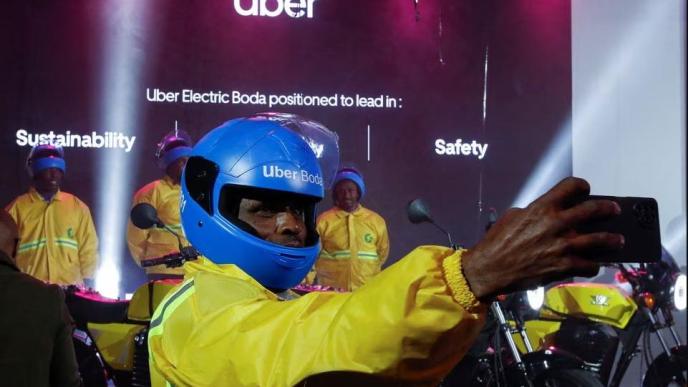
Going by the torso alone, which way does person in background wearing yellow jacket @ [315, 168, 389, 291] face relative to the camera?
toward the camera

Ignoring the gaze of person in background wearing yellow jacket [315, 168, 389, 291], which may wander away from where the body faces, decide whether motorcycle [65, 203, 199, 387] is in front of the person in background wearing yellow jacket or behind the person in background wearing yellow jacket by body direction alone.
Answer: in front

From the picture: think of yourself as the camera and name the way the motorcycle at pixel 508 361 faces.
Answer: facing the viewer and to the right of the viewer

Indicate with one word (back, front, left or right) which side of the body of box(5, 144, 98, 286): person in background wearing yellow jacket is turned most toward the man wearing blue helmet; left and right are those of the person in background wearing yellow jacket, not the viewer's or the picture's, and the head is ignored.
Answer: front

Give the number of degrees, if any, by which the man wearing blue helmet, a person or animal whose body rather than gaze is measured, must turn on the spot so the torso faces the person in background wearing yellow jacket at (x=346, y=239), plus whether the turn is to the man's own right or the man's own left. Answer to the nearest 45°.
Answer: approximately 135° to the man's own left

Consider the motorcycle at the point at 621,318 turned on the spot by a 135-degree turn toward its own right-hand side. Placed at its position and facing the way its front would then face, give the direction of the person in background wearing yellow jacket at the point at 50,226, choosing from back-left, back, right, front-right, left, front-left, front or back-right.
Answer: front

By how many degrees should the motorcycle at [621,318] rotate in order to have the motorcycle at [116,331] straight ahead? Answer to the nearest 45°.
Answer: approximately 90° to its right

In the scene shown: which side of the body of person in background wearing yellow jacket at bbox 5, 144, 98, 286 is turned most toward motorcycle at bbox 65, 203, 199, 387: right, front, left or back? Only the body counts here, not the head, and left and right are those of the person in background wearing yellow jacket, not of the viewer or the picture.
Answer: front

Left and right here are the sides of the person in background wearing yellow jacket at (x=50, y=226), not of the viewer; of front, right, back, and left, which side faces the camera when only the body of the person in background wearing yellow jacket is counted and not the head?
front

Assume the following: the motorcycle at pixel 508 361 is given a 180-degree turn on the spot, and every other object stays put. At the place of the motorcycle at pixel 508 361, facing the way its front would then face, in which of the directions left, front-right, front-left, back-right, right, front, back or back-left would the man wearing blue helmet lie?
back-left

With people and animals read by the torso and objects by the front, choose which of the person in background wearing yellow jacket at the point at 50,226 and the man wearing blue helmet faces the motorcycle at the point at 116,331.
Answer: the person in background wearing yellow jacket

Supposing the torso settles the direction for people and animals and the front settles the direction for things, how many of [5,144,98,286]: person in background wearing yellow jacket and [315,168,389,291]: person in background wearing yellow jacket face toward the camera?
2

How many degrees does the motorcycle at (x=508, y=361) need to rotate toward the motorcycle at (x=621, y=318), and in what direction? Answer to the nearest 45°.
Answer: approximately 90° to its left
